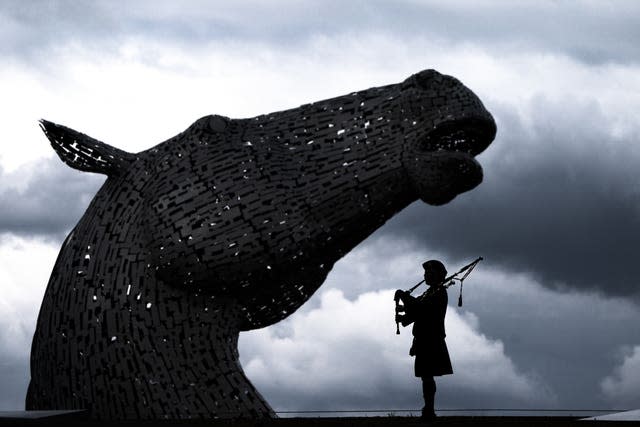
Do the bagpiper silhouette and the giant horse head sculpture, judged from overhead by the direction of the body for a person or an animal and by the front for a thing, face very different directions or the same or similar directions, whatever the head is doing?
very different directions

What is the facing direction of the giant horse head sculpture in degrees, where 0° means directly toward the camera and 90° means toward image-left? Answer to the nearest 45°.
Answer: approximately 270°

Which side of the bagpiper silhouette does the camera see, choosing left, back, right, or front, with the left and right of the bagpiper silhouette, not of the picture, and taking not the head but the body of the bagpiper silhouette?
left

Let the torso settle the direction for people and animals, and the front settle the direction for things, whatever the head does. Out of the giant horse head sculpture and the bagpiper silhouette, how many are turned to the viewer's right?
1
